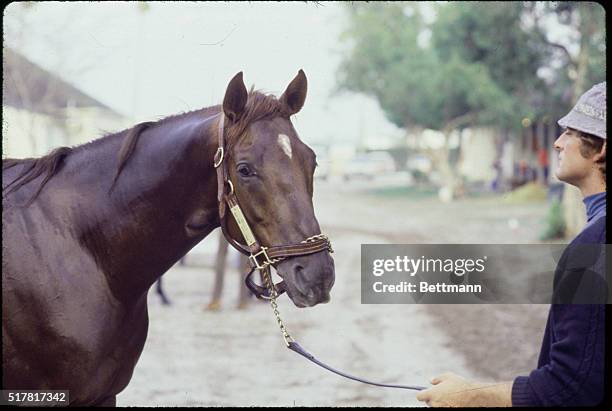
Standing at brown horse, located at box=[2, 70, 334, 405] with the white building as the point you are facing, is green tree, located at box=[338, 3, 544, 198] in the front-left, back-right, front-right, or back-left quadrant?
front-right

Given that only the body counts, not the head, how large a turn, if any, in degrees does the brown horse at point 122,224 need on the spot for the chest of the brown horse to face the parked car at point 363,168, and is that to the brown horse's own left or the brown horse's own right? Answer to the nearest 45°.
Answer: approximately 90° to the brown horse's own left

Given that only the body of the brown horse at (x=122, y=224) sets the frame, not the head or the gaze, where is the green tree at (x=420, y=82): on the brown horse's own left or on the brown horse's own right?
on the brown horse's own left

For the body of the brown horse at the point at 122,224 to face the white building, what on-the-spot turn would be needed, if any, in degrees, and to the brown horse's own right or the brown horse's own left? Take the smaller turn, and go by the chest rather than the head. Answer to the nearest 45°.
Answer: approximately 90° to the brown horse's own left

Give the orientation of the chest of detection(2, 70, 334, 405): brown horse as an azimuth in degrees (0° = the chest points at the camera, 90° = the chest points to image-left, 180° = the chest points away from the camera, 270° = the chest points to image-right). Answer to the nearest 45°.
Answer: approximately 270°
